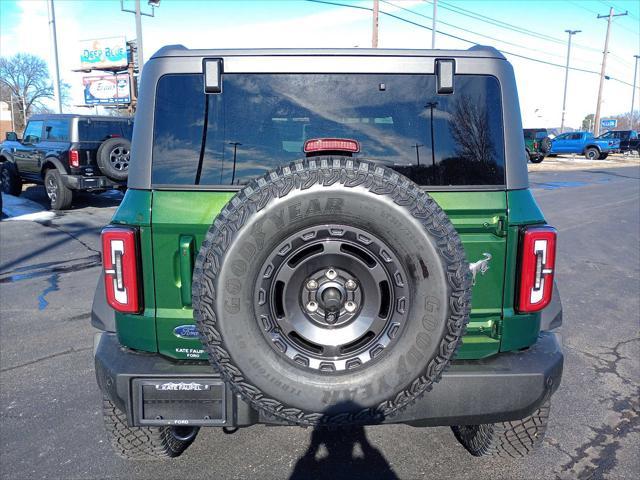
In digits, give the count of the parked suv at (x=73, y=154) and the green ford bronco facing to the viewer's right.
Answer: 0

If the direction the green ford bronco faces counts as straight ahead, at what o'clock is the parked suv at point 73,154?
The parked suv is roughly at 11 o'clock from the green ford bronco.

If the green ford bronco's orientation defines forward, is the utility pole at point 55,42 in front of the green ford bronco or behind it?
in front

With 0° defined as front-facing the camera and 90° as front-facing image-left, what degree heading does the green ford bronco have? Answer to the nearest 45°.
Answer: approximately 180°

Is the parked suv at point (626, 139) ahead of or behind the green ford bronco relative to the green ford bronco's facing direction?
ahead

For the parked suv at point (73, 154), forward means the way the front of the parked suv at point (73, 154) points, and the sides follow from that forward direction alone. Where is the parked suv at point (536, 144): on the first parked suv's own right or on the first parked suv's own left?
on the first parked suv's own right

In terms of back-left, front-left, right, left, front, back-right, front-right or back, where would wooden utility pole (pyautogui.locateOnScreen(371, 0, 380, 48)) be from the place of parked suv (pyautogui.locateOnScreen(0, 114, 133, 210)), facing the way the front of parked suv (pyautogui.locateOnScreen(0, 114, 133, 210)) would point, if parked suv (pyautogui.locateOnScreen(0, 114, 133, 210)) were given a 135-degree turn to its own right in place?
front-left

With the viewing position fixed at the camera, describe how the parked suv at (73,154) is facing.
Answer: facing away from the viewer and to the left of the viewer
